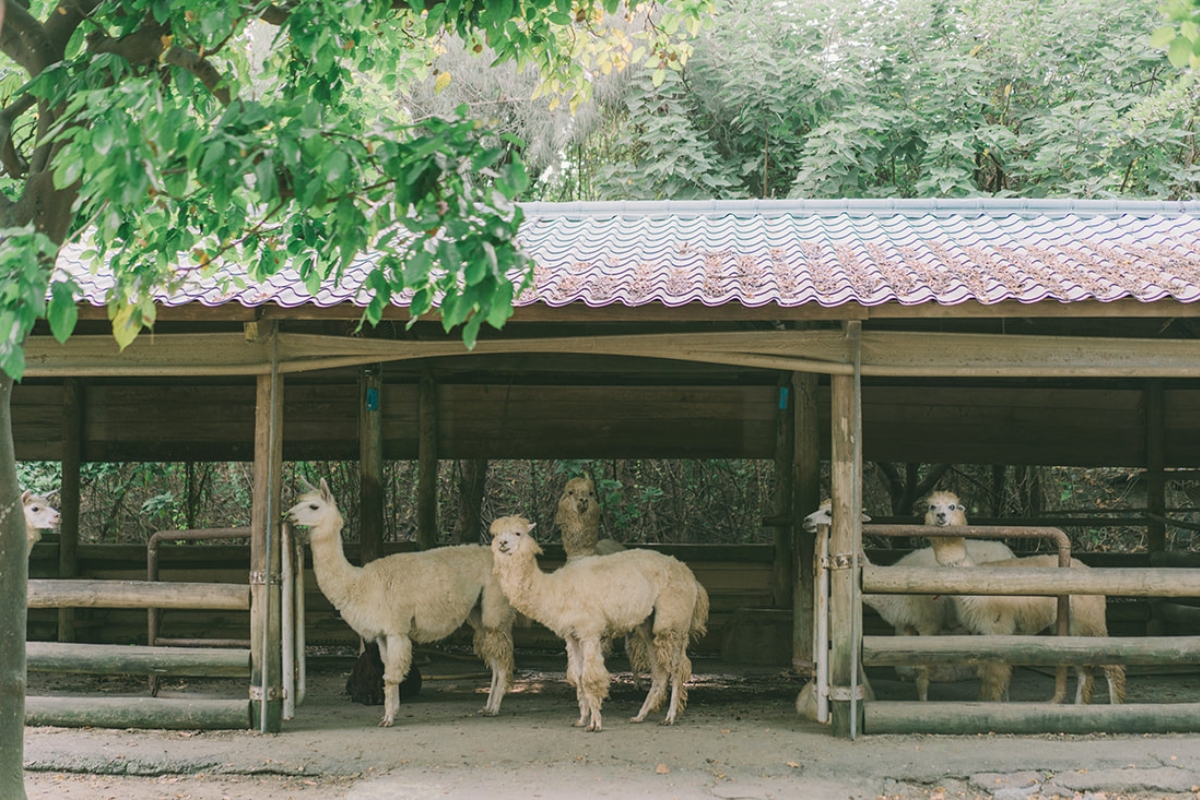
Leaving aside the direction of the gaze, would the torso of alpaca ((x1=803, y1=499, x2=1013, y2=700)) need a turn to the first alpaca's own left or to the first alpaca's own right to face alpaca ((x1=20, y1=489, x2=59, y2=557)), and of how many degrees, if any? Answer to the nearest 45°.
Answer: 0° — it already faces it

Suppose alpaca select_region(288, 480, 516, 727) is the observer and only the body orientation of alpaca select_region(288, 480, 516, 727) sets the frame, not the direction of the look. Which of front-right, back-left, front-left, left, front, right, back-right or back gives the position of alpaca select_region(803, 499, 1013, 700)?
back

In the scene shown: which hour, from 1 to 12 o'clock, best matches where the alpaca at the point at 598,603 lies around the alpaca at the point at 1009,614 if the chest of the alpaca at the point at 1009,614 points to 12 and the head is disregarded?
the alpaca at the point at 598,603 is roughly at 11 o'clock from the alpaca at the point at 1009,614.

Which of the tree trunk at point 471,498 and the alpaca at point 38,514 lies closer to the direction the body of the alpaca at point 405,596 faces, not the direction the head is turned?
the alpaca

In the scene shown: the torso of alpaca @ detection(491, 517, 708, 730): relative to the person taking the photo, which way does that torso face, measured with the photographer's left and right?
facing to the left of the viewer

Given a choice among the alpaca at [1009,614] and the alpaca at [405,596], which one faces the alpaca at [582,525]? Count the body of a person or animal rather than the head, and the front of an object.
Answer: the alpaca at [1009,614]

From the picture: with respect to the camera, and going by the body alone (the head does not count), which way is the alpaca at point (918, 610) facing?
to the viewer's left

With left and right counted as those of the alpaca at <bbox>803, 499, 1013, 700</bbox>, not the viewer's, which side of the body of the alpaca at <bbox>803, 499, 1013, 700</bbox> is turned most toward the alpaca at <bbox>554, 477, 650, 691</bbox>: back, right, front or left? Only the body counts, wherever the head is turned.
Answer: front

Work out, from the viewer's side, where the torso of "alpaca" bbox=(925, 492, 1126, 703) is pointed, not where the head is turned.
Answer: to the viewer's left

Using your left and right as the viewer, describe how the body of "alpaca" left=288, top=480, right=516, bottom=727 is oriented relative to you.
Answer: facing to the left of the viewer
